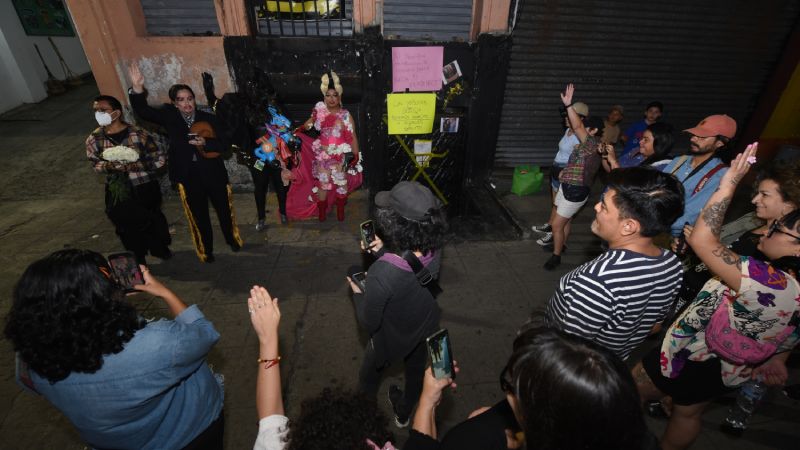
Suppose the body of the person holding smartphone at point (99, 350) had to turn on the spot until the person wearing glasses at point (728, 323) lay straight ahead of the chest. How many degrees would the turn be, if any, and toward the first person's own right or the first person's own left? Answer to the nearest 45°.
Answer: approximately 90° to the first person's own right

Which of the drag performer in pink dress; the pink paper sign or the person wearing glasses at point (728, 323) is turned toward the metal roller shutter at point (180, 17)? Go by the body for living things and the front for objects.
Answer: the person wearing glasses

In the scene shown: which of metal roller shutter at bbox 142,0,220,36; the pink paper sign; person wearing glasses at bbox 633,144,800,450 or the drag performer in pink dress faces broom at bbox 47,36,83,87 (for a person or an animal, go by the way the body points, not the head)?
the person wearing glasses

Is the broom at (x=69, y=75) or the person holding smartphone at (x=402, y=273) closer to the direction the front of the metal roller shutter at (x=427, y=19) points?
the person holding smartphone

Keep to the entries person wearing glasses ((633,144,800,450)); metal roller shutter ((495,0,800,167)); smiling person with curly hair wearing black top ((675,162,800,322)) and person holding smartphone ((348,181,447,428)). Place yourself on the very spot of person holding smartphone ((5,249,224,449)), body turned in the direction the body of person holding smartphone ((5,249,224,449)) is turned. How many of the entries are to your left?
0

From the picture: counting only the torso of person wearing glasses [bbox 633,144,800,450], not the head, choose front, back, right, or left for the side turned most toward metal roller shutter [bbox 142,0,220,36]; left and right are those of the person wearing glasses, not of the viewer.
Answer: front

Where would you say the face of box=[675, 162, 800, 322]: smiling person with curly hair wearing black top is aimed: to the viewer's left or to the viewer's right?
to the viewer's left

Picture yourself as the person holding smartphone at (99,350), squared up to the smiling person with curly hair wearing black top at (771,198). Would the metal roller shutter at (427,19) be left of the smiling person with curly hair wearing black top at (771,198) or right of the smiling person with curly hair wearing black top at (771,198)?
left

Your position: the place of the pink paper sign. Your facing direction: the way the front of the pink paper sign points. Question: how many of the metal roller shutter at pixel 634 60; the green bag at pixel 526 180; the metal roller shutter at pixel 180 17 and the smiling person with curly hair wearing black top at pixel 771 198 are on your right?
1

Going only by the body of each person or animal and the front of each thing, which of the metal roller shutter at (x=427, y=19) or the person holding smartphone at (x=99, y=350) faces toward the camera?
the metal roller shutter

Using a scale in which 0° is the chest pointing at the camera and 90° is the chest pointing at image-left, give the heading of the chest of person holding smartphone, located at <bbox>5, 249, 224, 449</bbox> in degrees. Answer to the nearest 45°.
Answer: approximately 225°

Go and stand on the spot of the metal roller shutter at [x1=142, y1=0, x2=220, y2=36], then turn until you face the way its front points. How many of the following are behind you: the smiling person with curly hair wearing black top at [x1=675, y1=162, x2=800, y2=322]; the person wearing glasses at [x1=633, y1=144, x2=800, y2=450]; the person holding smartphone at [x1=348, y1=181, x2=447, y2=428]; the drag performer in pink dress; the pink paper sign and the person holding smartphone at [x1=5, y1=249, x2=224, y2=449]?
0

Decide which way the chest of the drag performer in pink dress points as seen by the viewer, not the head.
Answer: toward the camera

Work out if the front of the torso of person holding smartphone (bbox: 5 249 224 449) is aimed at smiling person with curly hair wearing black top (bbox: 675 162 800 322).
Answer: no

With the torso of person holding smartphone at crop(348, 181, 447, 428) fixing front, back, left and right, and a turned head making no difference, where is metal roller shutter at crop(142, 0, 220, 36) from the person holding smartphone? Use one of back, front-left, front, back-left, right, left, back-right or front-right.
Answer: front

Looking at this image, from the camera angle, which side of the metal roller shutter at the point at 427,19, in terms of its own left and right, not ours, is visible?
front

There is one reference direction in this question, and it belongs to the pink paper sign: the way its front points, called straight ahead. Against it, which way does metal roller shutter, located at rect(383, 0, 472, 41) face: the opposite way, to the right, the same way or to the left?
the same way

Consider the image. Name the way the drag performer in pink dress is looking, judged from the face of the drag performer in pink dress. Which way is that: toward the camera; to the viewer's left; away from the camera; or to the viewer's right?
toward the camera

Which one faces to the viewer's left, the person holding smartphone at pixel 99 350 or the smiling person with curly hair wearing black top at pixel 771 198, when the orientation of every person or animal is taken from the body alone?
the smiling person with curly hair wearing black top
